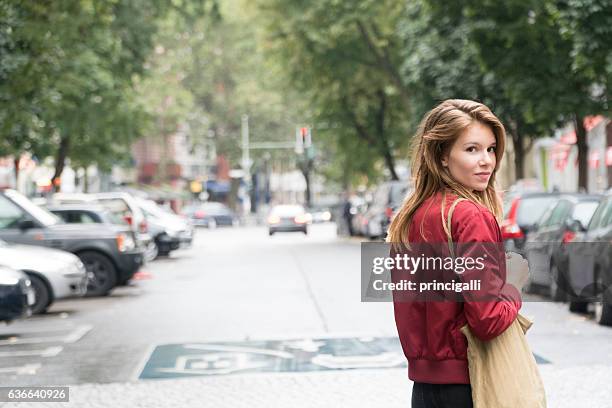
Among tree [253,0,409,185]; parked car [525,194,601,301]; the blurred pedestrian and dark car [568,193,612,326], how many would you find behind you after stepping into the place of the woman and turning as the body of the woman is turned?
0

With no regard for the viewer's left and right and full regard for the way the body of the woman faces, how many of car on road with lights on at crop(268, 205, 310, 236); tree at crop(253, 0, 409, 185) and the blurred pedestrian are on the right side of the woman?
0

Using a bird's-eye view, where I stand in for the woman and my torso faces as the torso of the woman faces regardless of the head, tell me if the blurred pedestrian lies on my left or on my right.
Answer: on my left

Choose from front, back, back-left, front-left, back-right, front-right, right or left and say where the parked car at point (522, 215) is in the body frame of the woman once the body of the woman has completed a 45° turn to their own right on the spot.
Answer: left

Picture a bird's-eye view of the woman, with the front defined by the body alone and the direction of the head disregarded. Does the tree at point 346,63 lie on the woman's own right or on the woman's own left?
on the woman's own left

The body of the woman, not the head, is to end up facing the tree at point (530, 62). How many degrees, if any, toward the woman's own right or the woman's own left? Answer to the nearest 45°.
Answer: approximately 45° to the woman's own left

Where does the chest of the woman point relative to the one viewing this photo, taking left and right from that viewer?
facing away from the viewer and to the right of the viewer

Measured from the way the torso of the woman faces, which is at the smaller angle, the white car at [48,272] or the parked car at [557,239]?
the parked car

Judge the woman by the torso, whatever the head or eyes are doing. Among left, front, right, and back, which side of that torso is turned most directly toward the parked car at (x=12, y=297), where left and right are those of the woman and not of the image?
left
